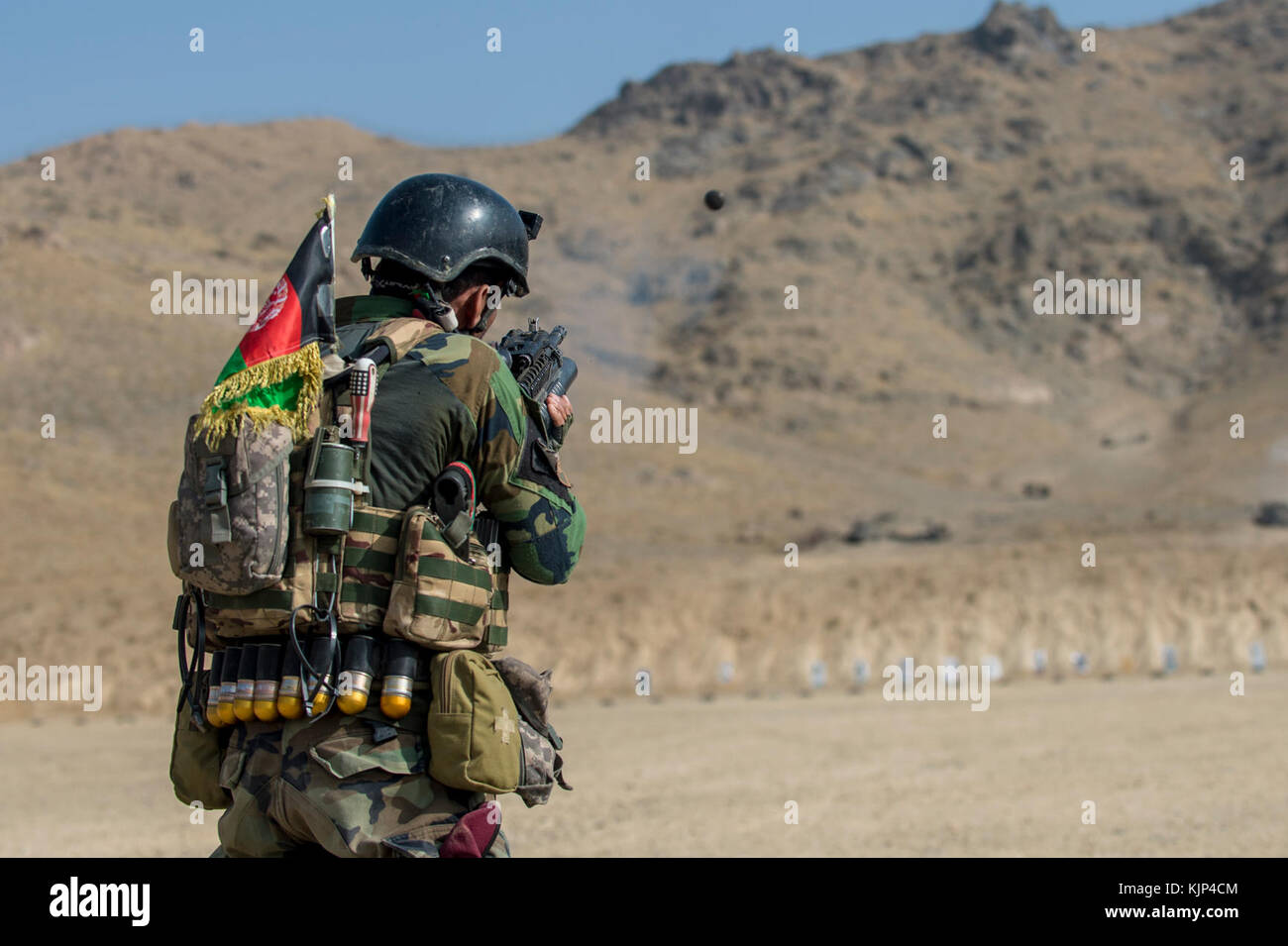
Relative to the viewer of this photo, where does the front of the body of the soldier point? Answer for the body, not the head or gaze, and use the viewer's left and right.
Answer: facing away from the viewer and to the right of the viewer

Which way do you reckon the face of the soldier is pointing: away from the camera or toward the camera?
away from the camera
